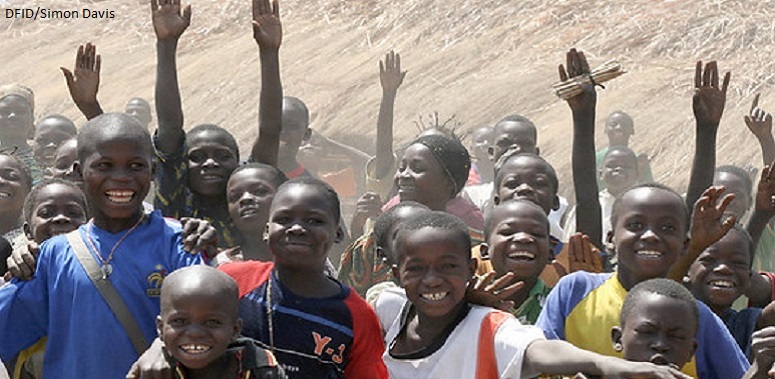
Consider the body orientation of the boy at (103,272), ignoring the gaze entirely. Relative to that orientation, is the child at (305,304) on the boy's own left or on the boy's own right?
on the boy's own left

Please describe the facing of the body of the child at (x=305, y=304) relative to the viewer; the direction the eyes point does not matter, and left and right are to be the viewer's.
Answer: facing the viewer

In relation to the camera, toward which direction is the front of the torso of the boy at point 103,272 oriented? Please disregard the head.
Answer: toward the camera

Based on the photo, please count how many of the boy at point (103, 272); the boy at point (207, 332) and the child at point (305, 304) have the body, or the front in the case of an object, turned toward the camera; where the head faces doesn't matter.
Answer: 3

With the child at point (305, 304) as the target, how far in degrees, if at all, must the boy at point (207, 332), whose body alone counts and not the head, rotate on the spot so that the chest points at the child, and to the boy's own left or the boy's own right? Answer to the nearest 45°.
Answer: approximately 135° to the boy's own left

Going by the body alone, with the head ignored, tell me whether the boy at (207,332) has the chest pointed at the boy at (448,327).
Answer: no

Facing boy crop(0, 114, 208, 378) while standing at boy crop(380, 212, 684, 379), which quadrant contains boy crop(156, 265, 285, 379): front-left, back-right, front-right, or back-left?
front-left

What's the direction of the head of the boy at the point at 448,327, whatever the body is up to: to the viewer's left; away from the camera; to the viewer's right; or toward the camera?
toward the camera

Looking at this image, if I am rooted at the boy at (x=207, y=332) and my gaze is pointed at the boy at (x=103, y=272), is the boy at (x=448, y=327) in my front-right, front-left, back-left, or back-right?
back-right

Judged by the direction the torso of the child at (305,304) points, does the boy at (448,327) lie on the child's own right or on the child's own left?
on the child's own left

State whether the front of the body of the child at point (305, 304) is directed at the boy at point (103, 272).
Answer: no

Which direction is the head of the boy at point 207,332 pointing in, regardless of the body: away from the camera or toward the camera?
toward the camera
